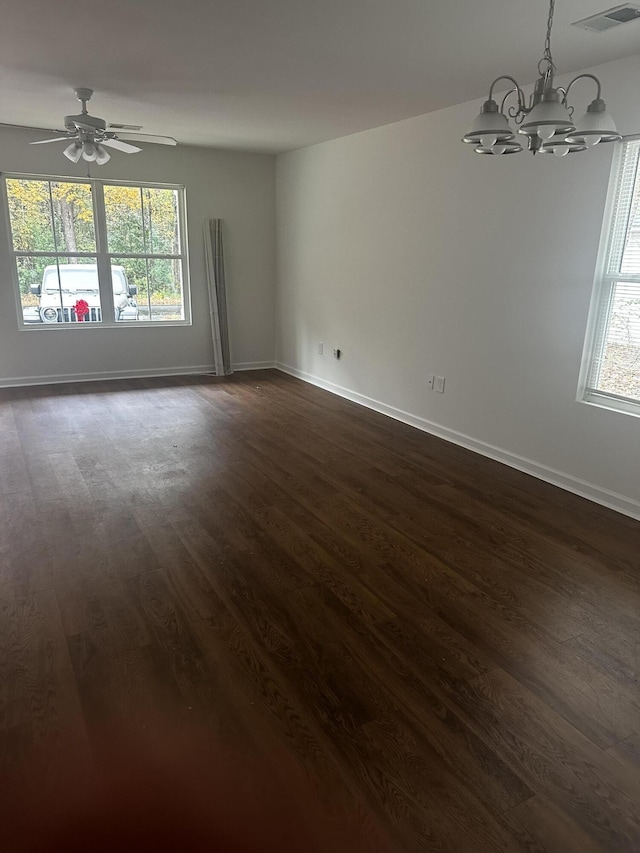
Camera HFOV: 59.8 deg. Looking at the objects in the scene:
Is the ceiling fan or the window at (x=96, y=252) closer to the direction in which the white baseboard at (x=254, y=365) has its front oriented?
the ceiling fan

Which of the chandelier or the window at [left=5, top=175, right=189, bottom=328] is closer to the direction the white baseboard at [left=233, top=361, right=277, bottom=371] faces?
the chandelier

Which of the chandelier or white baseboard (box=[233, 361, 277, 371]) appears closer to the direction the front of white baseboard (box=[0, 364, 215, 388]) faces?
the chandelier

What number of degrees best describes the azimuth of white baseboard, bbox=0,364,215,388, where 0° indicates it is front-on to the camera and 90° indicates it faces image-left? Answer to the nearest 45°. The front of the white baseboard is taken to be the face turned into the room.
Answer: approximately 0°

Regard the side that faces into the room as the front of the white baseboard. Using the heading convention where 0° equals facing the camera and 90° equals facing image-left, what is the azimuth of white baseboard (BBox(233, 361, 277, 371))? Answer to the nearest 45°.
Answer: approximately 0°

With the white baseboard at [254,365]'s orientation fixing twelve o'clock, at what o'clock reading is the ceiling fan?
The ceiling fan is roughly at 1 o'clock from the white baseboard.

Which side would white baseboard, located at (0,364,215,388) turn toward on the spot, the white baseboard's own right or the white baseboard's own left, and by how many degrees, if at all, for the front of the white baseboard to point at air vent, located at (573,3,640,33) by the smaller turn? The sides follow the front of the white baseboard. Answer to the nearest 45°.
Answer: approximately 45° to the white baseboard's own left

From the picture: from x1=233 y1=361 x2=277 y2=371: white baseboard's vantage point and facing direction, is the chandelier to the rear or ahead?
ahead

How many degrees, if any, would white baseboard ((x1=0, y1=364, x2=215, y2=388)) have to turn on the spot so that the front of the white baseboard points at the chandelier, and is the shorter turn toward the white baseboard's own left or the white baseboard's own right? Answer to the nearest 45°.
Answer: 0° — it already faces it

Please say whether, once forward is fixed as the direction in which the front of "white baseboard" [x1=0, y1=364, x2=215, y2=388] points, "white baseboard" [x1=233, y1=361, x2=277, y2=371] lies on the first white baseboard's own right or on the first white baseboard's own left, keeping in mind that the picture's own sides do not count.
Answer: on the first white baseboard's own left
